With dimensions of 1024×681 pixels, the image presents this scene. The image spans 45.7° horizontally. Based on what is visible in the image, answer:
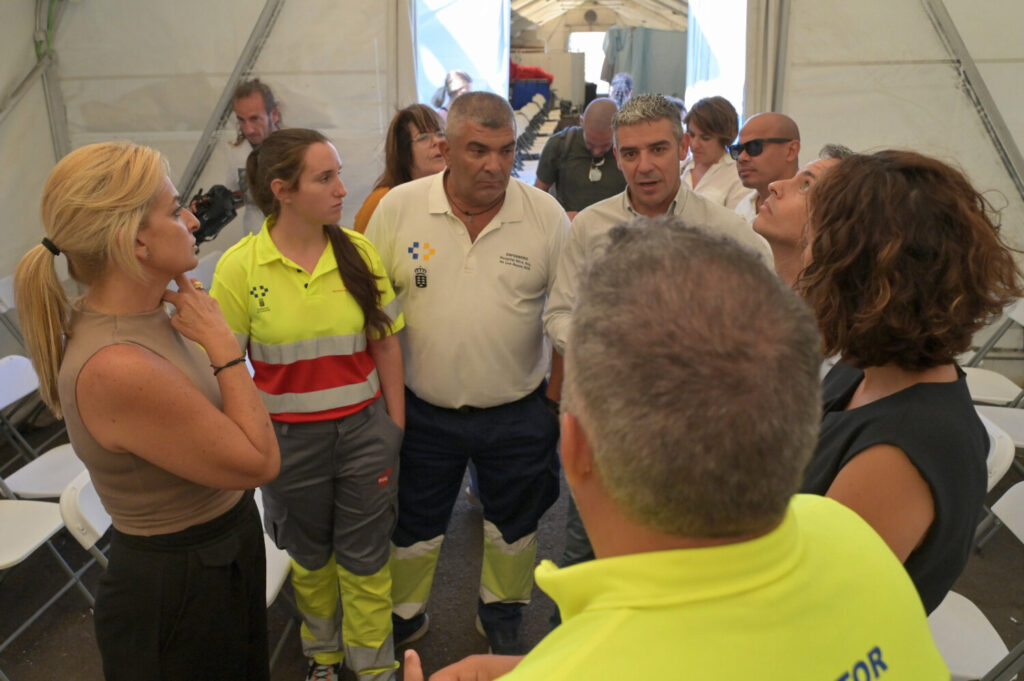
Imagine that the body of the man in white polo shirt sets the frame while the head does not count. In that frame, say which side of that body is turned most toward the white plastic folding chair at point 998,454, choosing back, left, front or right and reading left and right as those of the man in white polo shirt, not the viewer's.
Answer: left

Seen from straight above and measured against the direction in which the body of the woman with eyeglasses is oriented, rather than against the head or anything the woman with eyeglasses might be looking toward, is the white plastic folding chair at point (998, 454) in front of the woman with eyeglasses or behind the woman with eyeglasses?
in front

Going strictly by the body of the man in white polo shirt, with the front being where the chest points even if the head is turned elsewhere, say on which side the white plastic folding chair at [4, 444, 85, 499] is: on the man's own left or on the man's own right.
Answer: on the man's own right

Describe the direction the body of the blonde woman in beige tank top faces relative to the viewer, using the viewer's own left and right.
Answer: facing to the right of the viewer

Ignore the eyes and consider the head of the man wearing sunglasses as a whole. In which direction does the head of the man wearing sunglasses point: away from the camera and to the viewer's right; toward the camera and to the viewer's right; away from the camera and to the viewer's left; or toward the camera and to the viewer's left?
toward the camera and to the viewer's left

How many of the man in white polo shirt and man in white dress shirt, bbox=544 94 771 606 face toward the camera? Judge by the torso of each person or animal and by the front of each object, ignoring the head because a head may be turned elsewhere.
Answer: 2

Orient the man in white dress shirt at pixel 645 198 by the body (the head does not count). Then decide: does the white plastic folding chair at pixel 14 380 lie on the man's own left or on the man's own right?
on the man's own right

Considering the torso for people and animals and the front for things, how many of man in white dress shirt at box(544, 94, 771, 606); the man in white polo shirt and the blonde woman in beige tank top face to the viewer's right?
1

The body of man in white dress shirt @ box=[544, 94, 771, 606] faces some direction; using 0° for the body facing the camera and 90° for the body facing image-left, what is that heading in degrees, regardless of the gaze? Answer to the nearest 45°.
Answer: approximately 0°

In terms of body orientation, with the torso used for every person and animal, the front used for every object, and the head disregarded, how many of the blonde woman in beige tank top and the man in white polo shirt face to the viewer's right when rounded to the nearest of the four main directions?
1

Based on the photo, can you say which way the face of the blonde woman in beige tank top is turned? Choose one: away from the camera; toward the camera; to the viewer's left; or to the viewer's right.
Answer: to the viewer's right
